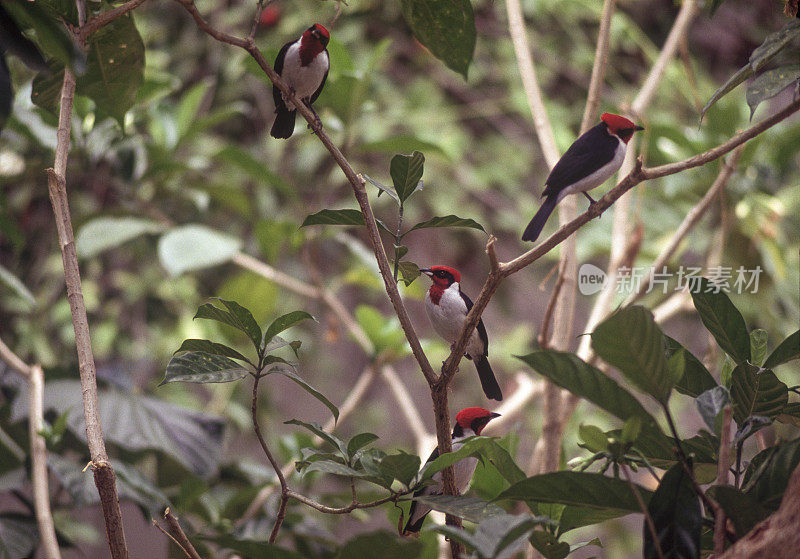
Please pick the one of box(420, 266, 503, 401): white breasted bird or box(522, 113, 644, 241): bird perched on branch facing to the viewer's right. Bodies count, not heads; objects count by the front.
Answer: the bird perched on branch

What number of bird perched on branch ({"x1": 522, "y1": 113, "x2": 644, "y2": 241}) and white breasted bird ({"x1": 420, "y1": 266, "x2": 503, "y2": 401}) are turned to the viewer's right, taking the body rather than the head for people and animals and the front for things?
1

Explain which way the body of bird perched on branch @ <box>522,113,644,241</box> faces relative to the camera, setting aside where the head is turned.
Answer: to the viewer's right

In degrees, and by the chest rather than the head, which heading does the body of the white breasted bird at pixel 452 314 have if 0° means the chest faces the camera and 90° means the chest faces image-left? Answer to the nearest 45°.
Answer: approximately 45°

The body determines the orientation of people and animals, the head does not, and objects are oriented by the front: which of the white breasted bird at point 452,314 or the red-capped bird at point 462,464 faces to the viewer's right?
the red-capped bird

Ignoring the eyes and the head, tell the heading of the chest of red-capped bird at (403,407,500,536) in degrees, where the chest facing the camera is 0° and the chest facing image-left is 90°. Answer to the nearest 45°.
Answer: approximately 270°

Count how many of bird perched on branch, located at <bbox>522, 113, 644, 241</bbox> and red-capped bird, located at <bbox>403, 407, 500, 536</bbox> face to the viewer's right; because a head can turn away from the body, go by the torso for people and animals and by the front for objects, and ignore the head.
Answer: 2

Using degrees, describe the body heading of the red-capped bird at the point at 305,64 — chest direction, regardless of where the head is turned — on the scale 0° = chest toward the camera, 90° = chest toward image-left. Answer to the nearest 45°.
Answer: approximately 315°
